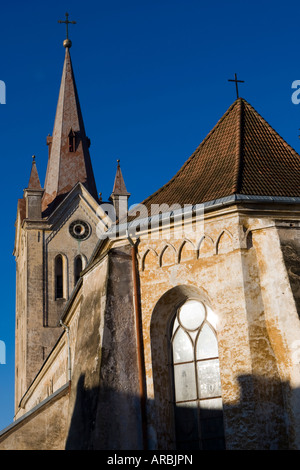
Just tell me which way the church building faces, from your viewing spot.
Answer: facing away from the viewer and to the left of the viewer
